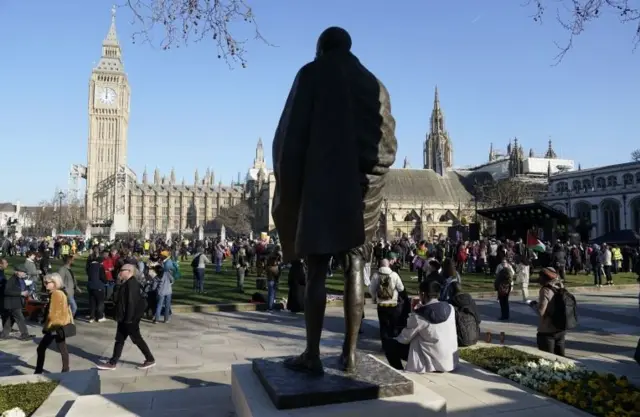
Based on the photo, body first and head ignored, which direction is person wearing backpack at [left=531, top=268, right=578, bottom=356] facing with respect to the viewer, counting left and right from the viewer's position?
facing away from the viewer and to the left of the viewer

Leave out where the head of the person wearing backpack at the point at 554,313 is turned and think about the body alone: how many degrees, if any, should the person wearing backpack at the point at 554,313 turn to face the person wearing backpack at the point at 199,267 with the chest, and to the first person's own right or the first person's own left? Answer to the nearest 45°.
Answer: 0° — they already face them

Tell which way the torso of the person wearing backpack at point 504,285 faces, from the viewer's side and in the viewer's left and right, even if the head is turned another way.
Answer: facing away from the viewer

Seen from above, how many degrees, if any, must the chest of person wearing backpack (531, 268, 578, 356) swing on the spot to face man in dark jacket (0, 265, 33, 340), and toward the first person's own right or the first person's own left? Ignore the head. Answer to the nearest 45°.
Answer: approximately 45° to the first person's own left

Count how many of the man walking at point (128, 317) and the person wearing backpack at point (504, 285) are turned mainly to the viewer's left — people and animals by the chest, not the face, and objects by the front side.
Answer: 1

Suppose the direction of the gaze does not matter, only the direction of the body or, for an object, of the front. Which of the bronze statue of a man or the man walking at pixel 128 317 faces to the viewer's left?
the man walking

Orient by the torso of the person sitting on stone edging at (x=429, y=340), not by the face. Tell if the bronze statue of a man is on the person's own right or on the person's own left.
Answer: on the person's own left

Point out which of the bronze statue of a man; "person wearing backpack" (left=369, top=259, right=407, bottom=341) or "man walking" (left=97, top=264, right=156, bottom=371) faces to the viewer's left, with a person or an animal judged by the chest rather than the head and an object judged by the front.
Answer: the man walking

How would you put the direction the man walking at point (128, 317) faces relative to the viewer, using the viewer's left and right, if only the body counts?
facing to the left of the viewer

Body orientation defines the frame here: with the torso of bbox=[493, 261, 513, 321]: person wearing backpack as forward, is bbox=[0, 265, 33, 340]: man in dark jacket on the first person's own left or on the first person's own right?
on the first person's own left

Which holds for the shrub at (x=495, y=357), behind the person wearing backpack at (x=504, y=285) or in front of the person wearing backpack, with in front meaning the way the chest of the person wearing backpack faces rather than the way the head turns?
behind

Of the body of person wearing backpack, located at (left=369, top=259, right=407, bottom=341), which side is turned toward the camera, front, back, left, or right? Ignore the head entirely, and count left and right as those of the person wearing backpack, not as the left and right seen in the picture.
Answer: back

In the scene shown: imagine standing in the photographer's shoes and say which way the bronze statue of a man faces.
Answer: facing away from the viewer

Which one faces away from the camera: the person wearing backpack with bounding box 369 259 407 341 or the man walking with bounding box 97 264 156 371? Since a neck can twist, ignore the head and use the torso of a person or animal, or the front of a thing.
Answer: the person wearing backpack

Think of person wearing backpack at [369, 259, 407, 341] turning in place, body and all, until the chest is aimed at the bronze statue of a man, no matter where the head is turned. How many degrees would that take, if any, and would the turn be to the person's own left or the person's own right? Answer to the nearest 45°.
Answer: approximately 180°

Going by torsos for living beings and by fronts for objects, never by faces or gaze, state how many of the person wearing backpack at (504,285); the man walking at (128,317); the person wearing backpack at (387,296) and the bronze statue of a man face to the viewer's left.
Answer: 1

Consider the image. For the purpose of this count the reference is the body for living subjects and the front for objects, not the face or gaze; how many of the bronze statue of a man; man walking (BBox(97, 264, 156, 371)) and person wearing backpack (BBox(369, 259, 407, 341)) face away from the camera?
2

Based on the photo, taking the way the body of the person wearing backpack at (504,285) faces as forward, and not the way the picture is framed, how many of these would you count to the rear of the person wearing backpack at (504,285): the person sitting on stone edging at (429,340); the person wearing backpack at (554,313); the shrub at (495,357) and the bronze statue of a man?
4
